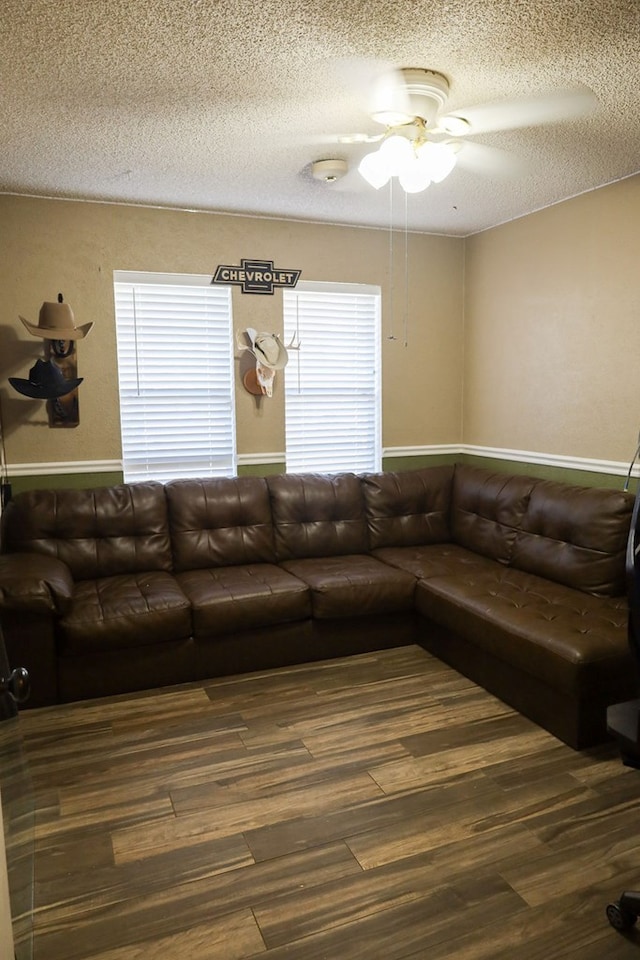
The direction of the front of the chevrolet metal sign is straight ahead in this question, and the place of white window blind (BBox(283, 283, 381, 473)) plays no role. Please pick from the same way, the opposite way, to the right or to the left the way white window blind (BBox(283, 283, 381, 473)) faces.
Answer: the same way

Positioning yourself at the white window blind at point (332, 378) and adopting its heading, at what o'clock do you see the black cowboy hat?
The black cowboy hat is roughly at 2 o'clock from the white window blind.

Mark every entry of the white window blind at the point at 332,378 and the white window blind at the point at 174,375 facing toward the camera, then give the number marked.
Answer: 2

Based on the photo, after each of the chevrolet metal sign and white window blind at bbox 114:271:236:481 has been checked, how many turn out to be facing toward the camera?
2

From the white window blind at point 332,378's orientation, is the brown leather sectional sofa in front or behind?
in front

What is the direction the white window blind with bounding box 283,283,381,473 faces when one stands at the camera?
facing the viewer

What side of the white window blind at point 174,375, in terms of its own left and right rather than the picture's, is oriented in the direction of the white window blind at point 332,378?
left

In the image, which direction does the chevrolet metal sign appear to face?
toward the camera

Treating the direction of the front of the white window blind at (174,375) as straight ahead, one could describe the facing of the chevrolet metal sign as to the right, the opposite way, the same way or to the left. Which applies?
the same way

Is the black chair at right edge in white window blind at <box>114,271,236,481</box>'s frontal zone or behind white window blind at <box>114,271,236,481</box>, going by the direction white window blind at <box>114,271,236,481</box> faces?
frontal zone

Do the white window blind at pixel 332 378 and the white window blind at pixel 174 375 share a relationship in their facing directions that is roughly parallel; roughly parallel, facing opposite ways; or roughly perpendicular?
roughly parallel

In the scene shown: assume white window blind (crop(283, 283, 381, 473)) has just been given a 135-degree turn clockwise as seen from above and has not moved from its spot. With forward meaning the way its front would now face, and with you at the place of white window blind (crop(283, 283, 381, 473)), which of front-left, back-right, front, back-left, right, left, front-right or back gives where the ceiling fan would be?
back-left

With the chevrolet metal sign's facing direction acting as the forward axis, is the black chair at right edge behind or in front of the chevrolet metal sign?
in front

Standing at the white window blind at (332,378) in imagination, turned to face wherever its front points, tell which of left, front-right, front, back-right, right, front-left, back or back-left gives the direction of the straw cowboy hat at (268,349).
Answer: front-right

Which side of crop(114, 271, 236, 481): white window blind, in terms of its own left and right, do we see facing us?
front
